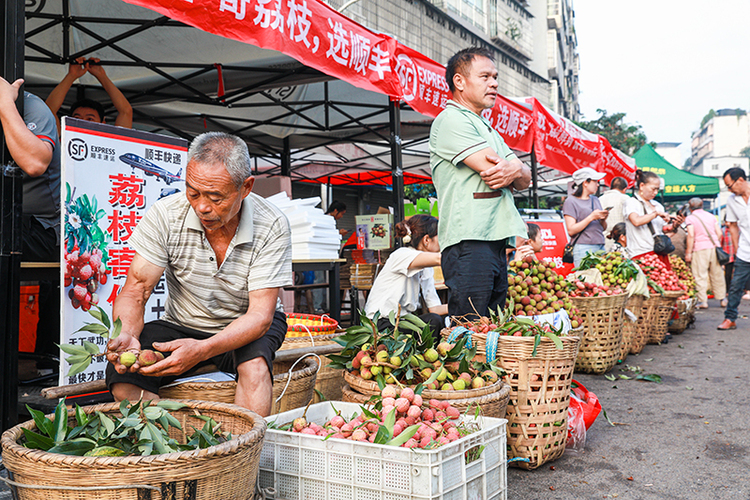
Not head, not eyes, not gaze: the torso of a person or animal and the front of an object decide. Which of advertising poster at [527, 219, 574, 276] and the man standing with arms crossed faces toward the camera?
the advertising poster

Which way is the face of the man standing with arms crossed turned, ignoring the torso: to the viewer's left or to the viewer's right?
to the viewer's right

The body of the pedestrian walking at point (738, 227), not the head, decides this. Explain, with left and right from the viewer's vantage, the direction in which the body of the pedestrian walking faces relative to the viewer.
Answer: facing the viewer and to the left of the viewer

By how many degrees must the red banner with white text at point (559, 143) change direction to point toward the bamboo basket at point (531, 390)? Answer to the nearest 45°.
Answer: approximately 45° to its right

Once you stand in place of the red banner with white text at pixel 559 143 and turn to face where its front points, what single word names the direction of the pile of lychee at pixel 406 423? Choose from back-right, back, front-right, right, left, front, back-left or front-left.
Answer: front-right

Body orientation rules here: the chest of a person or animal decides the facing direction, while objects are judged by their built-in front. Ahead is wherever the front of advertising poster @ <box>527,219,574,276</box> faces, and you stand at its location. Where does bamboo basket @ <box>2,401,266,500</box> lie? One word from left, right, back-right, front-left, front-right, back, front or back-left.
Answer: front

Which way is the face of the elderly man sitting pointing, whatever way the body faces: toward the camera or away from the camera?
toward the camera

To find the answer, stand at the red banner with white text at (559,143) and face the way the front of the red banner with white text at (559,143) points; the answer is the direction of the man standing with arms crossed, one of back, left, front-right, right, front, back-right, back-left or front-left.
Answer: front-right

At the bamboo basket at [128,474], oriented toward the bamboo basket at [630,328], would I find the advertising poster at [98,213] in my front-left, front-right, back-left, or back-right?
front-left

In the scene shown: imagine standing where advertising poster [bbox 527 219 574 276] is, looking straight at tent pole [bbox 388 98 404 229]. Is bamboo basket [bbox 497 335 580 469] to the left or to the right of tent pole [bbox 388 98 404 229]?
left

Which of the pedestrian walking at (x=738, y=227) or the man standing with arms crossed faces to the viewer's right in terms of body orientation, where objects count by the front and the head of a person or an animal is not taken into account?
the man standing with arms crossed

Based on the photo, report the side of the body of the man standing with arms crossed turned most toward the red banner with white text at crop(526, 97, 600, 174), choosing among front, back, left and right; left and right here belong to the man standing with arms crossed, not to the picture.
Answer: left

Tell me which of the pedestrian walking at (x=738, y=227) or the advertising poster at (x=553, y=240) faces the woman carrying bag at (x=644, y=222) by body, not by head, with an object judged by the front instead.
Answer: the pedestrian walking

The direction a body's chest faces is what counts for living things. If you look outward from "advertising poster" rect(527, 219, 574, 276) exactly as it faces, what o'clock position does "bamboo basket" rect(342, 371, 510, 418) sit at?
The bamboo basket is roughly at 12 o'clock from the advertising poster.

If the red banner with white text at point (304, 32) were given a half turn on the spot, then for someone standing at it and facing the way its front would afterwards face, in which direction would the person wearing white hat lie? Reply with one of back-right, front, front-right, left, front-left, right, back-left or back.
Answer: right

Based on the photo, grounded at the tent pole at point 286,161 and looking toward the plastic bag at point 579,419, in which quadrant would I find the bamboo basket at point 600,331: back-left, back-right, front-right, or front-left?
front-left

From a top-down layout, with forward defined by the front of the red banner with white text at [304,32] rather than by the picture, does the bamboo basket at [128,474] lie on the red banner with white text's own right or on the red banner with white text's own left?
on the red banner with white text's own right
